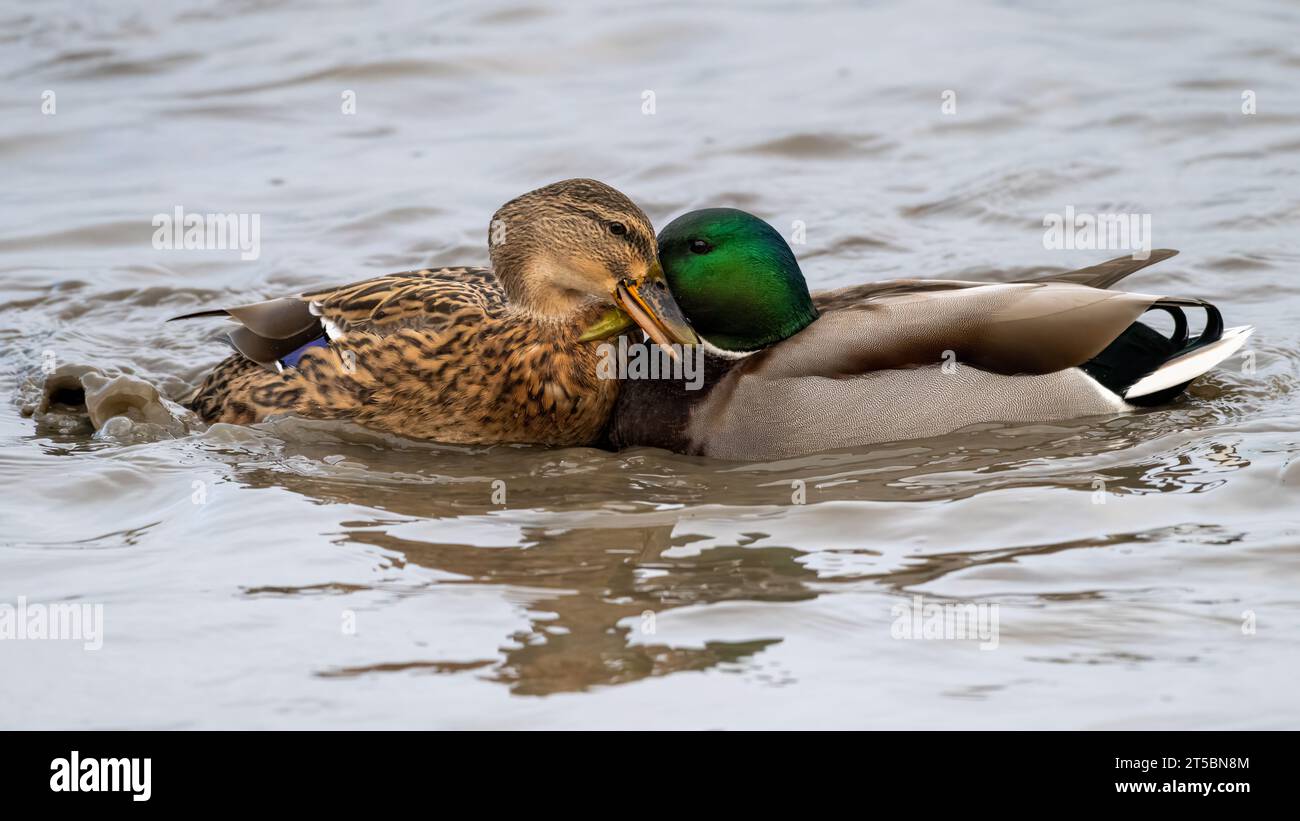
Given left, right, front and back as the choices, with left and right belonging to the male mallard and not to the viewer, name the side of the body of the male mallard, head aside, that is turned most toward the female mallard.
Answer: front

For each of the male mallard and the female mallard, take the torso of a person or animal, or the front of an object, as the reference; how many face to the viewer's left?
1

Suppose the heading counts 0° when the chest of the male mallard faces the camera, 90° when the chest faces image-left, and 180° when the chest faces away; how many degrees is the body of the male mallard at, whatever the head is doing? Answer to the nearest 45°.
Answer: approximately 90°

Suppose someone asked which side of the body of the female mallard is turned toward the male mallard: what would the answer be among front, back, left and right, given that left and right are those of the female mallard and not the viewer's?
front

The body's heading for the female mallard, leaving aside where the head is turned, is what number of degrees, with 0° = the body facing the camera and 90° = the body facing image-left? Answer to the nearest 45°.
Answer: approximately 270°

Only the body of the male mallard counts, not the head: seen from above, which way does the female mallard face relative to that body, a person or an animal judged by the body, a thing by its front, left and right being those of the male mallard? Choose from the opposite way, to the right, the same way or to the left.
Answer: the opposite way
